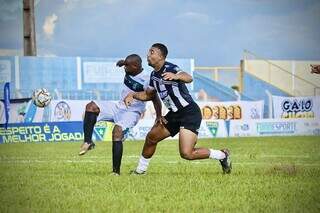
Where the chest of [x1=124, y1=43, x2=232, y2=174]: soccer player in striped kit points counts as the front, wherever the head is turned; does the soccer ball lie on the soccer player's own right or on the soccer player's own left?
on the soccer player's own right

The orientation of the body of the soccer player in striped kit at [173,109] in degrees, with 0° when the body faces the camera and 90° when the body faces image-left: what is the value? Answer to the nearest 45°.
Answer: approximately 45°

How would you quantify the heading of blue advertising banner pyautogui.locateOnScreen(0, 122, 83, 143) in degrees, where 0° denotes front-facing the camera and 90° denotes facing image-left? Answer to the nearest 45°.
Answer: approximately 0°

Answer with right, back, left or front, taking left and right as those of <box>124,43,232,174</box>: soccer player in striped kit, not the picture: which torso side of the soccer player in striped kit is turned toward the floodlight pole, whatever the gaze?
right

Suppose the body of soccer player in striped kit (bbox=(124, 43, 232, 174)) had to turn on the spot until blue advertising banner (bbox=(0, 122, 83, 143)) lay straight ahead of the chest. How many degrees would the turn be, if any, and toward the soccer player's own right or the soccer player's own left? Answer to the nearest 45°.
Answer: approximately 135° to the soccer player's own right

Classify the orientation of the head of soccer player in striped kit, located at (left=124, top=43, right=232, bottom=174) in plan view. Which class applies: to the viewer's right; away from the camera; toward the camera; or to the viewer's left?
to the viewer's left
